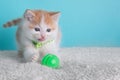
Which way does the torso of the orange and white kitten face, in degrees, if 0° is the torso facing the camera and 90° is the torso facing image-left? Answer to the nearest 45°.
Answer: approximately 0°
